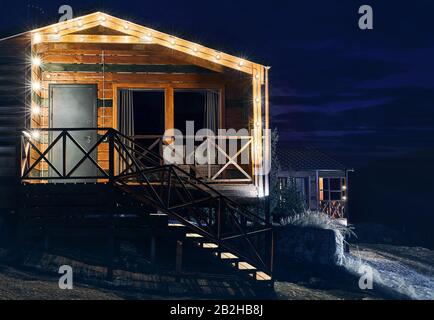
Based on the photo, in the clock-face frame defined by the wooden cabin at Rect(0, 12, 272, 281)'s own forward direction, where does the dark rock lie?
The dark rock is roughly at 9 o'clock from the wooden cabin.

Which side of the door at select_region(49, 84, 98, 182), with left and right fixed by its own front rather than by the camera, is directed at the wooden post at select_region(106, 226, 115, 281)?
front

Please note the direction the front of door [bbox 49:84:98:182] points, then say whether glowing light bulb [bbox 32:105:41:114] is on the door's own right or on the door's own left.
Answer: on the door's own right

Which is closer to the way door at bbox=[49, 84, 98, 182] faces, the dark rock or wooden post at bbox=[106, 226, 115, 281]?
the wooden post

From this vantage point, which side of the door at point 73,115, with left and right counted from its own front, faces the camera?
front

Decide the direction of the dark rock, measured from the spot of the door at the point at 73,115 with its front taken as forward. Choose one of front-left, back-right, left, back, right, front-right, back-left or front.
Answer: left

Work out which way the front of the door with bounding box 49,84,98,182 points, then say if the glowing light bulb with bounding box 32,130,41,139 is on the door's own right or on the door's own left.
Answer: on the door's own right

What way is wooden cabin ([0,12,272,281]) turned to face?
toward the camera

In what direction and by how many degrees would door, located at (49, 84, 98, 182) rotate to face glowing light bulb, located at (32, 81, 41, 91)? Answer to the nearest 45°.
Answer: approximately 45° to its right
